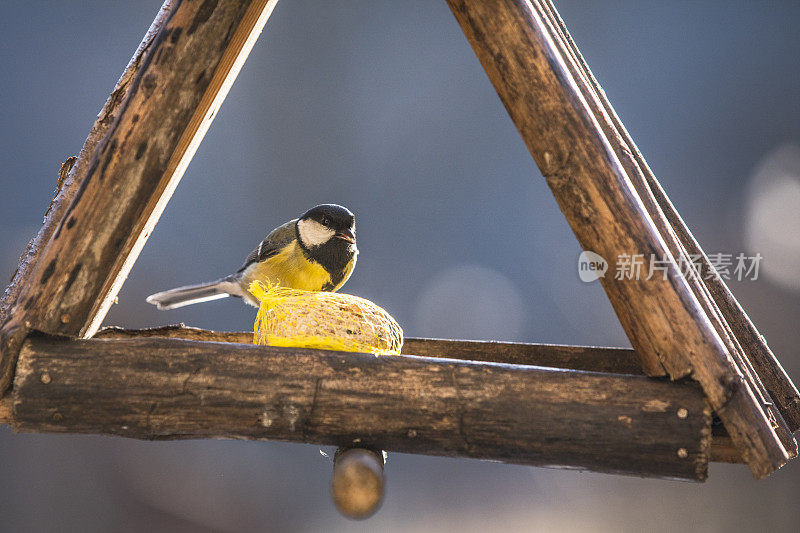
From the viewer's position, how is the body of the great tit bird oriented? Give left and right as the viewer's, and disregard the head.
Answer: facing the viewer and to the right of the viewer
